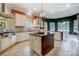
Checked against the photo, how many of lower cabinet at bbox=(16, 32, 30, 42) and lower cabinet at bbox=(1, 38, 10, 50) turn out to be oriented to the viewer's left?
0

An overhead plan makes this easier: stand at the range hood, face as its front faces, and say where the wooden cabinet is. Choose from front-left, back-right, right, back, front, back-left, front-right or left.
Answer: front-left

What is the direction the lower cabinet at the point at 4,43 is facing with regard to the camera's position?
facing the viewer and to the right of the viewer

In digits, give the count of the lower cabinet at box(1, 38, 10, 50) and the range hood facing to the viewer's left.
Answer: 0
